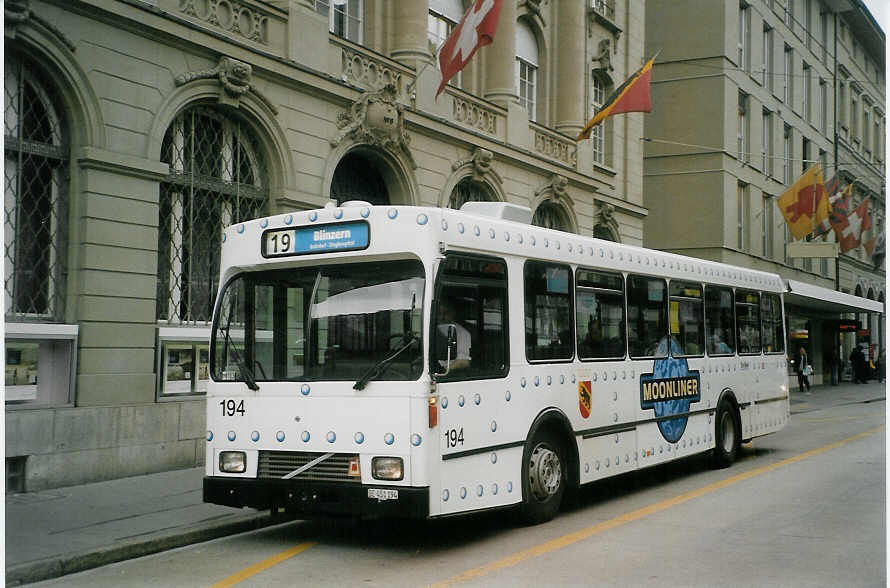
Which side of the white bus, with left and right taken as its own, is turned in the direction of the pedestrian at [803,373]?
back

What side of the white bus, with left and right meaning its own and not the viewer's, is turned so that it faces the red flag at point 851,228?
back

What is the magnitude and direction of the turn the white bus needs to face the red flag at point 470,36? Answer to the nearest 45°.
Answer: approximately 135° to its right

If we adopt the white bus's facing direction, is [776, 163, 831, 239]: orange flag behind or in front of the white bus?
behind

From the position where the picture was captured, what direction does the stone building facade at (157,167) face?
facing the viewer and to the right of the viewer

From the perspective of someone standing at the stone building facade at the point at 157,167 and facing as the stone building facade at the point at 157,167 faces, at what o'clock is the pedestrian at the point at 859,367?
The pedestrian is roughly at 9 o'clock from the stone building facade.

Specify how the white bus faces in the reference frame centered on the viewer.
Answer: facing the viewer and to the left of the viewer

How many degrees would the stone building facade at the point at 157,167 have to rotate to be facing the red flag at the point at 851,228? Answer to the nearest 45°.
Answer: approximately 90° to its left

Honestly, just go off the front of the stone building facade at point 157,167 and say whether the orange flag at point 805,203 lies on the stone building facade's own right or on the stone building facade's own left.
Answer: on the stone building facade's own left

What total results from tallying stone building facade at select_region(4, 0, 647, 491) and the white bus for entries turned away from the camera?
0

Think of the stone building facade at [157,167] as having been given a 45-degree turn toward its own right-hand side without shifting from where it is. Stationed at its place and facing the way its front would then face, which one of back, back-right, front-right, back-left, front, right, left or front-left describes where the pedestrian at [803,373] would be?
back-left

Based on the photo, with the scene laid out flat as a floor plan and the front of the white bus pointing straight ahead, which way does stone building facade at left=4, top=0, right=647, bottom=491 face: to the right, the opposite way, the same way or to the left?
to the left

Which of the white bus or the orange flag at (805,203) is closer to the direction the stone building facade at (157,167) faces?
the white bus

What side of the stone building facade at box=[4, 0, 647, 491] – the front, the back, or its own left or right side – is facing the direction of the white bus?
front

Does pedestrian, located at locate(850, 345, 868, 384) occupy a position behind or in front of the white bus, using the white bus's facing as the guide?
behind
